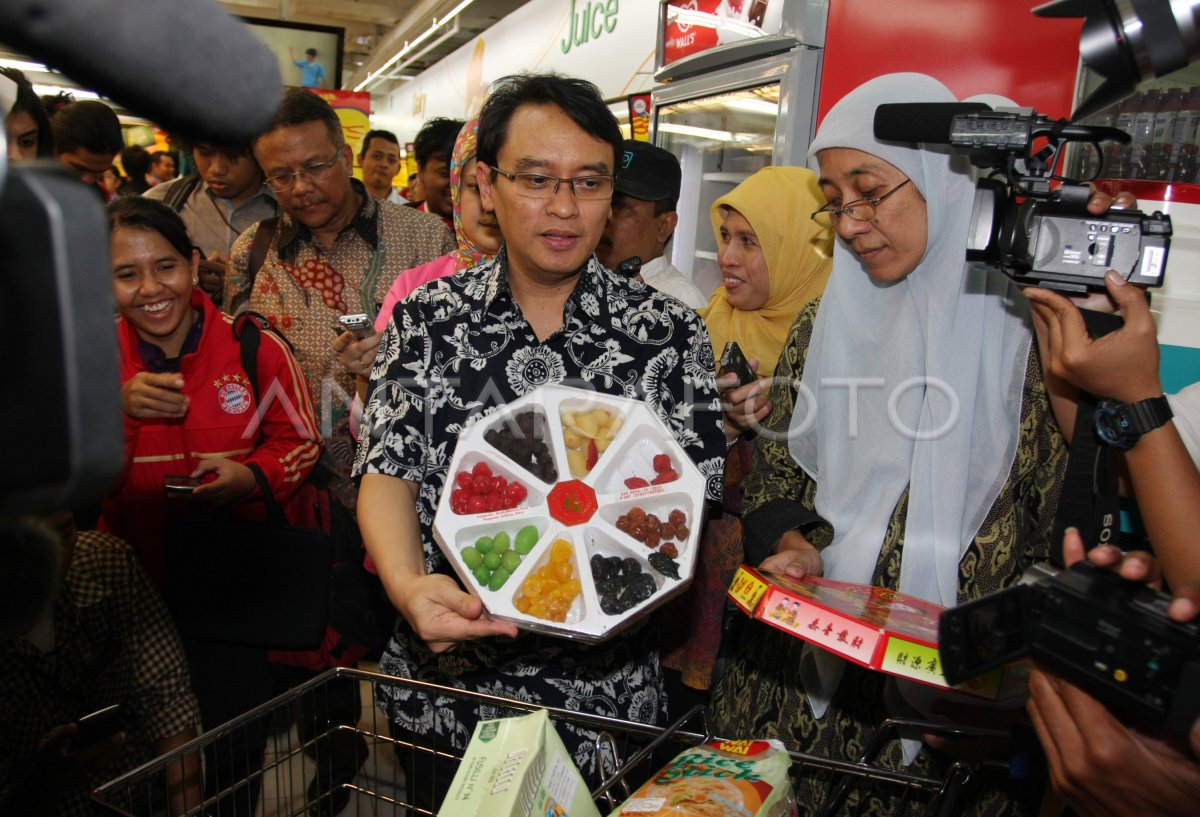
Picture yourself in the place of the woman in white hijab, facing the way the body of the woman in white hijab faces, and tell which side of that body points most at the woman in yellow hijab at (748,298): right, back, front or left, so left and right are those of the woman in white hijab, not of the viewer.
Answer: right

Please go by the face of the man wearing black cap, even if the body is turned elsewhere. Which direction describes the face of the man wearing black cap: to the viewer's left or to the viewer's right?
to the viewer's left

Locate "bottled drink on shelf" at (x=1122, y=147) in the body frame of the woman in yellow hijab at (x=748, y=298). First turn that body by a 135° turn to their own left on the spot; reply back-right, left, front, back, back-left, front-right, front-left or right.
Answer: front

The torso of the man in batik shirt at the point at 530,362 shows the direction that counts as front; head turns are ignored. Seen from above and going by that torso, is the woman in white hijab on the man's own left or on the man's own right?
on the man's own left

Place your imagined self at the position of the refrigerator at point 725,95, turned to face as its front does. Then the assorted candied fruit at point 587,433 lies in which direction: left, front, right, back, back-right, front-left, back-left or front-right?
front-left

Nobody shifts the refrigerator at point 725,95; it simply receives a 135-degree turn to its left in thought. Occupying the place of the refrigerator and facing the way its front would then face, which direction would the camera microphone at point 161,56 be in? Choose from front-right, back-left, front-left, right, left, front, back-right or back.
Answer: right

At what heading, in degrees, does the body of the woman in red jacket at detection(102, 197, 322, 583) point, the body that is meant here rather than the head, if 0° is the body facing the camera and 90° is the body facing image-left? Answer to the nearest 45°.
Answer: approximately 0°

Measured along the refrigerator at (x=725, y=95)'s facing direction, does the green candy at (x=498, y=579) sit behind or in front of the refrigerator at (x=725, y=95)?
in front

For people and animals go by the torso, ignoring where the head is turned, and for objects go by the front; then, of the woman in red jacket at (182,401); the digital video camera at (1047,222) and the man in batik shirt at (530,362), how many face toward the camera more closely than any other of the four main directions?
2

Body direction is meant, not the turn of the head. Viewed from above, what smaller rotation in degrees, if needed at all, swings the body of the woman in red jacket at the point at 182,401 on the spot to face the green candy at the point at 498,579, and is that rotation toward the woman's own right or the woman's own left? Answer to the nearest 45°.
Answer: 0° — they already face it

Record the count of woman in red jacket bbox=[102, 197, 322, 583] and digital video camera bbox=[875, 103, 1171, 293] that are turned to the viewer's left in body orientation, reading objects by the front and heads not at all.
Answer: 1

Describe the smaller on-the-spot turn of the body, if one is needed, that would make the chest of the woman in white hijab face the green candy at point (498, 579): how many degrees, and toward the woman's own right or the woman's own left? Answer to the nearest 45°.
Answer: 0° — they already face it

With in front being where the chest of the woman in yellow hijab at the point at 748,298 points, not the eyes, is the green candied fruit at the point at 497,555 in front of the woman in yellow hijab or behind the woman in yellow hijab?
in front
